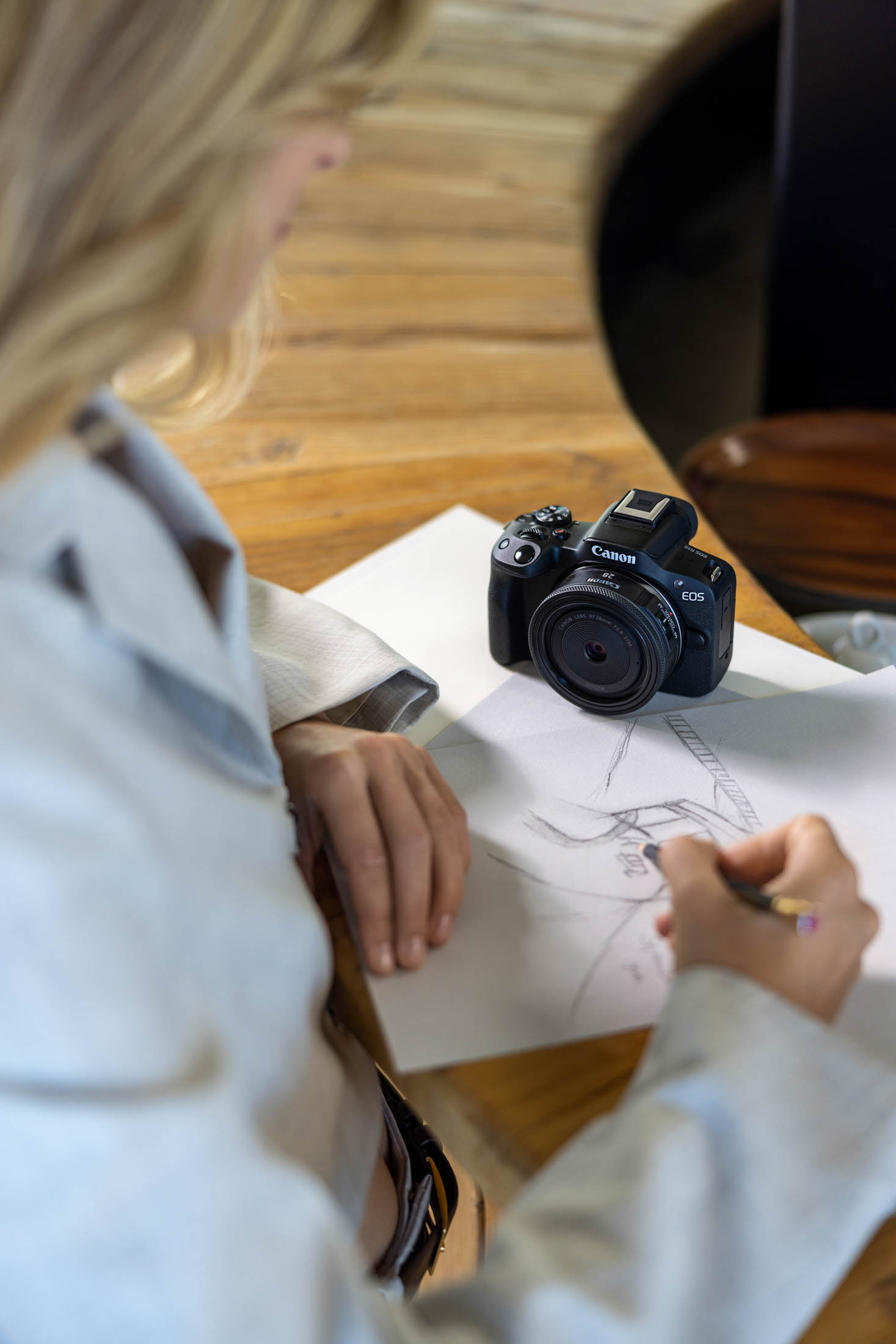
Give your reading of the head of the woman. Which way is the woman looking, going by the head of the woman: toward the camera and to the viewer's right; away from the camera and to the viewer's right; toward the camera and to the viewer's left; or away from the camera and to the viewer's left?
away from the camera and to the viewer's right

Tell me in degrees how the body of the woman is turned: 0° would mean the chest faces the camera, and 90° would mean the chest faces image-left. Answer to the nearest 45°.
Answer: approximately 270°

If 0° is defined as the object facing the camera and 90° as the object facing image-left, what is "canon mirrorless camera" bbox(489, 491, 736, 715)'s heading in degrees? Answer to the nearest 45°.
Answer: approximately 45°
